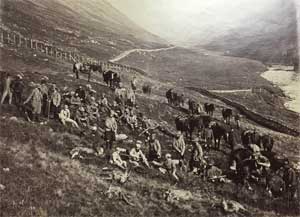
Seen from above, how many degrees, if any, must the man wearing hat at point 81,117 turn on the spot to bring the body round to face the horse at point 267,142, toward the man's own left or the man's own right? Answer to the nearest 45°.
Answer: approximately 45° to the man's own left

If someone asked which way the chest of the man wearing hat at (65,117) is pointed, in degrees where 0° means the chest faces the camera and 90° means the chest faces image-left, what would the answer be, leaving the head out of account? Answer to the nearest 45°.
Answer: approximately 315°
